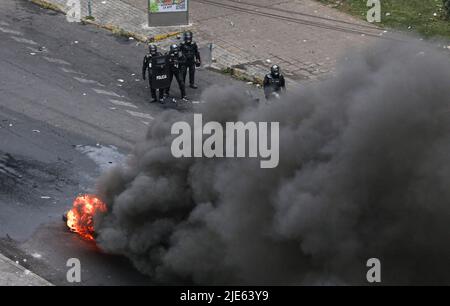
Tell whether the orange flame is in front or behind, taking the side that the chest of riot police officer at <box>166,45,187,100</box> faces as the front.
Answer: in front

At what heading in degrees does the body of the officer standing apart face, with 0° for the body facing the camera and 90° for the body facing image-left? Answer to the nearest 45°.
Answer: approximately 0°

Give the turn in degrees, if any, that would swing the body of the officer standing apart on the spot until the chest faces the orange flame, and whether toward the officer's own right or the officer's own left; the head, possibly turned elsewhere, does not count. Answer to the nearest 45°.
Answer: approximately 45° to the officer's own right

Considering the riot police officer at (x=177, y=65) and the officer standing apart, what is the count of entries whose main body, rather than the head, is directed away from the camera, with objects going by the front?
0

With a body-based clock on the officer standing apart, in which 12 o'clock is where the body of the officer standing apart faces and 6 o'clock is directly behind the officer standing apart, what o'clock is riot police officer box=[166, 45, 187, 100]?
The riot police officer is roughly at 4 o'clock from the officer standing apart.

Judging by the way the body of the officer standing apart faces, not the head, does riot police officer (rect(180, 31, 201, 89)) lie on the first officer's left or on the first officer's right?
on the first officer's right

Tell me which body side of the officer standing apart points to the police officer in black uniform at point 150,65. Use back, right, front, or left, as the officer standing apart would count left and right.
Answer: right

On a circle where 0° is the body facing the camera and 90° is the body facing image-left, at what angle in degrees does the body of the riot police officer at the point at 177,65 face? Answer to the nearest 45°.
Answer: approximately 45°

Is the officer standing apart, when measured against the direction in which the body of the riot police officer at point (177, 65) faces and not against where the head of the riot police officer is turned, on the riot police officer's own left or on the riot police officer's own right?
on the riot police officer's own left
